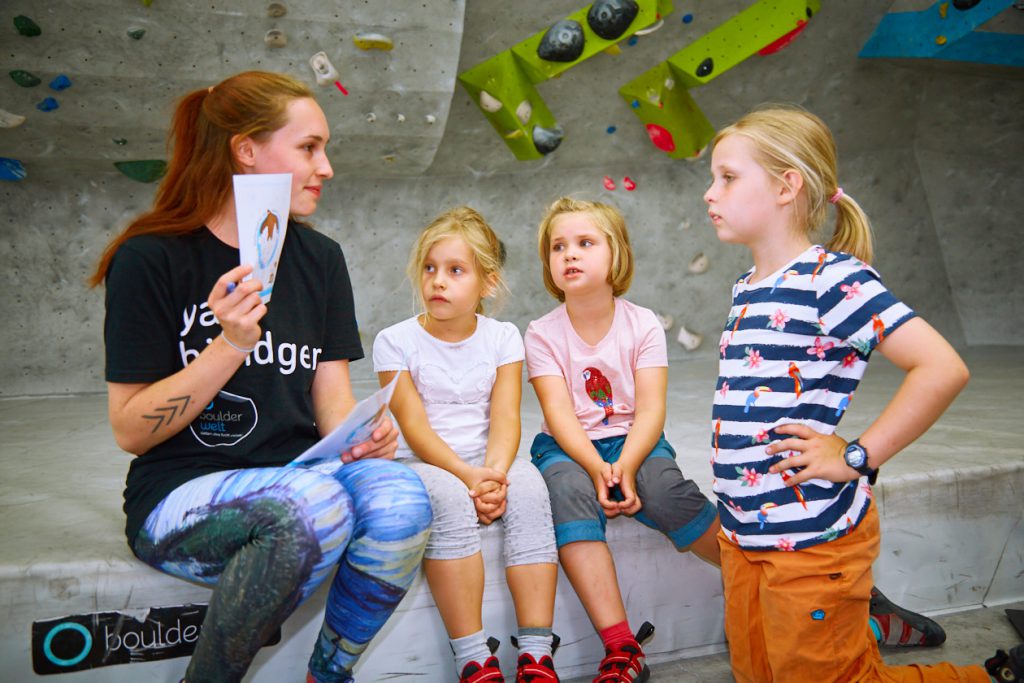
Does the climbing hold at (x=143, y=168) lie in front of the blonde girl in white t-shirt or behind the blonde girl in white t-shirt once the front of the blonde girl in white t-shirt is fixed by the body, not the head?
behind

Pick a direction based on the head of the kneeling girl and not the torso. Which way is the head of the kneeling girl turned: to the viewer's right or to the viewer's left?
to the viewer's left

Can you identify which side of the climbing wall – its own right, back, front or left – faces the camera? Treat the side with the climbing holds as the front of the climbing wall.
front

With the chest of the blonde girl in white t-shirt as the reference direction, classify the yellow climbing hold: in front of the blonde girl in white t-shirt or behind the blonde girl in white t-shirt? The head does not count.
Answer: behind

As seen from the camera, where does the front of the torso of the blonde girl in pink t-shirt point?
toward the camera

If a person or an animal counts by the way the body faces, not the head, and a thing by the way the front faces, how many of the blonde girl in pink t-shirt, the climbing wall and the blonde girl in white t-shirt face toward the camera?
3

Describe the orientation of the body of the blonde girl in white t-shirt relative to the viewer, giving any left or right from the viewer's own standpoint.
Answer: facing the viewer

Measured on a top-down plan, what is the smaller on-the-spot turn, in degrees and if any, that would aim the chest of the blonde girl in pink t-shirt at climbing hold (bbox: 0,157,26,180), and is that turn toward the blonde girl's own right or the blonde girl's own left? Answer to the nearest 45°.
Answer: approximately 135° to the blonde girl's own right

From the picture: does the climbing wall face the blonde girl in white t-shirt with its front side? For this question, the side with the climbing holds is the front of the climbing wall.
yes

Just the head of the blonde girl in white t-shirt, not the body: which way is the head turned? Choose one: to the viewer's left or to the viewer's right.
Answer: to the viewer's left

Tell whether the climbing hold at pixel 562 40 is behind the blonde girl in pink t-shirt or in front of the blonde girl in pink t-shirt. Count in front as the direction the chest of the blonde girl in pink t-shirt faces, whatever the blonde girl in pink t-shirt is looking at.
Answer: behind

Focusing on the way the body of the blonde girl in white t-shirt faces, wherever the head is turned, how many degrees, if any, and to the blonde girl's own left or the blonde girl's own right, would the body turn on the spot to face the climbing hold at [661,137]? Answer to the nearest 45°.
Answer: approximately 180°
